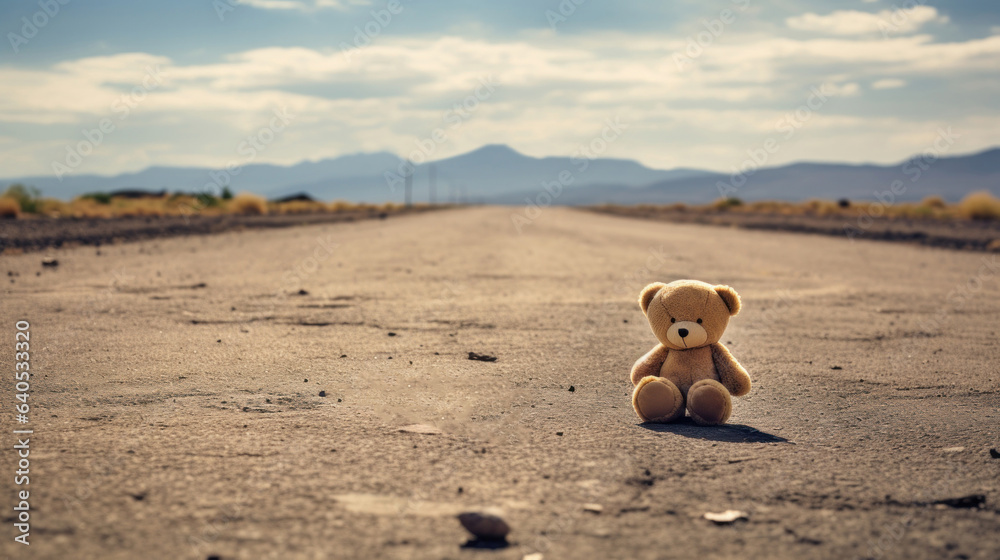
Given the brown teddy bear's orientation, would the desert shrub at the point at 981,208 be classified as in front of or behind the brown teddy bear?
behind

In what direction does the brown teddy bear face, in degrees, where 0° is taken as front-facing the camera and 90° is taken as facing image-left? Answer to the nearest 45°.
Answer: approximately 0°

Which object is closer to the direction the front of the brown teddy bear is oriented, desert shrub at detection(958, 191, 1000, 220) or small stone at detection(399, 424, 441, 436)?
the small stone

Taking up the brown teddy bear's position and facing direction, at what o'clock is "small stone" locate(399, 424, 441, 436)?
The small stone is roughly at 2 o'clock from the brown teddy bear.

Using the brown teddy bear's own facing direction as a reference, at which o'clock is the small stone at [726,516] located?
The small stone is roughly at 12 o'clock from the brown teddy bear.

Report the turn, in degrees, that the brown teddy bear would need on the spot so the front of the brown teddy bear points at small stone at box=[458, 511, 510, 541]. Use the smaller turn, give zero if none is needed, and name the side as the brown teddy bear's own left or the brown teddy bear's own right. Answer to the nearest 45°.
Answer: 0° — it already faces it

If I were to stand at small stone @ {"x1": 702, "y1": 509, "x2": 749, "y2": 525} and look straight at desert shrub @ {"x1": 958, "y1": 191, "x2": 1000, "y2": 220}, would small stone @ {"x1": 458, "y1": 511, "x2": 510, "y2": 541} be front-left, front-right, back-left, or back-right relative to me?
back-left

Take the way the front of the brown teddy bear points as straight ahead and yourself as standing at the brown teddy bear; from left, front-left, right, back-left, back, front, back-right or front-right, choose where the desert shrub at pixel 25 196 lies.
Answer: back-right

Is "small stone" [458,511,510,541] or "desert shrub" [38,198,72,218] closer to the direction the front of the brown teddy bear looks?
the small stone

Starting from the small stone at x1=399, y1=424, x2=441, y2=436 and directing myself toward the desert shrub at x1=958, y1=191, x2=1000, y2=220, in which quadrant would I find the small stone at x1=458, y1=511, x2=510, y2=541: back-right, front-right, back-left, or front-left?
back-right

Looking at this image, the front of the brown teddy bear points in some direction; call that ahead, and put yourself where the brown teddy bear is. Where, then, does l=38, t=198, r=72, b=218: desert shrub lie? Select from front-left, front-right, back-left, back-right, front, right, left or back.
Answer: back-right

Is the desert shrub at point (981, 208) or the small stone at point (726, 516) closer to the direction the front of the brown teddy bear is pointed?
the small stone
